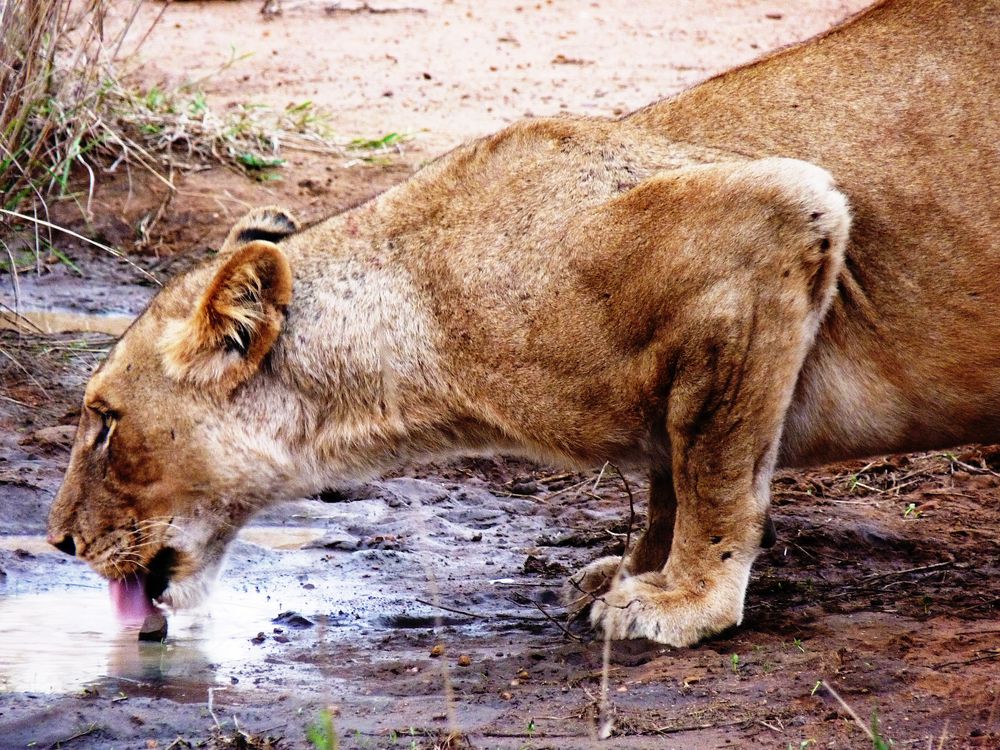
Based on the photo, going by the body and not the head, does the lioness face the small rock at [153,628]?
yes

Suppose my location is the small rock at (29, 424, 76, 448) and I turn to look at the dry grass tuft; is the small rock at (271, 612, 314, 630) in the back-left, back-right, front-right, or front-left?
back-right

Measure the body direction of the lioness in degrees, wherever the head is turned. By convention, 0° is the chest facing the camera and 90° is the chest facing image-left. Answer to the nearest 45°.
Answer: approximately 90°

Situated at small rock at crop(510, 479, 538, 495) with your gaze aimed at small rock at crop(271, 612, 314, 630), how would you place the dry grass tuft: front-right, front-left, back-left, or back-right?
back-right

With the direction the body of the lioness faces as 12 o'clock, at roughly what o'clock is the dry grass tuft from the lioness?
The dry grass tuft is roughly at 2 o'clock from the lioness.

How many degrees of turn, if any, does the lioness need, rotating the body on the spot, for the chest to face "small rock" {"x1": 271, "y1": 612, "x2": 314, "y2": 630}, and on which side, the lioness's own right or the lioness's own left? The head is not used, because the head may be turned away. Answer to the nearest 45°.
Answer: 0° — it already faces it
